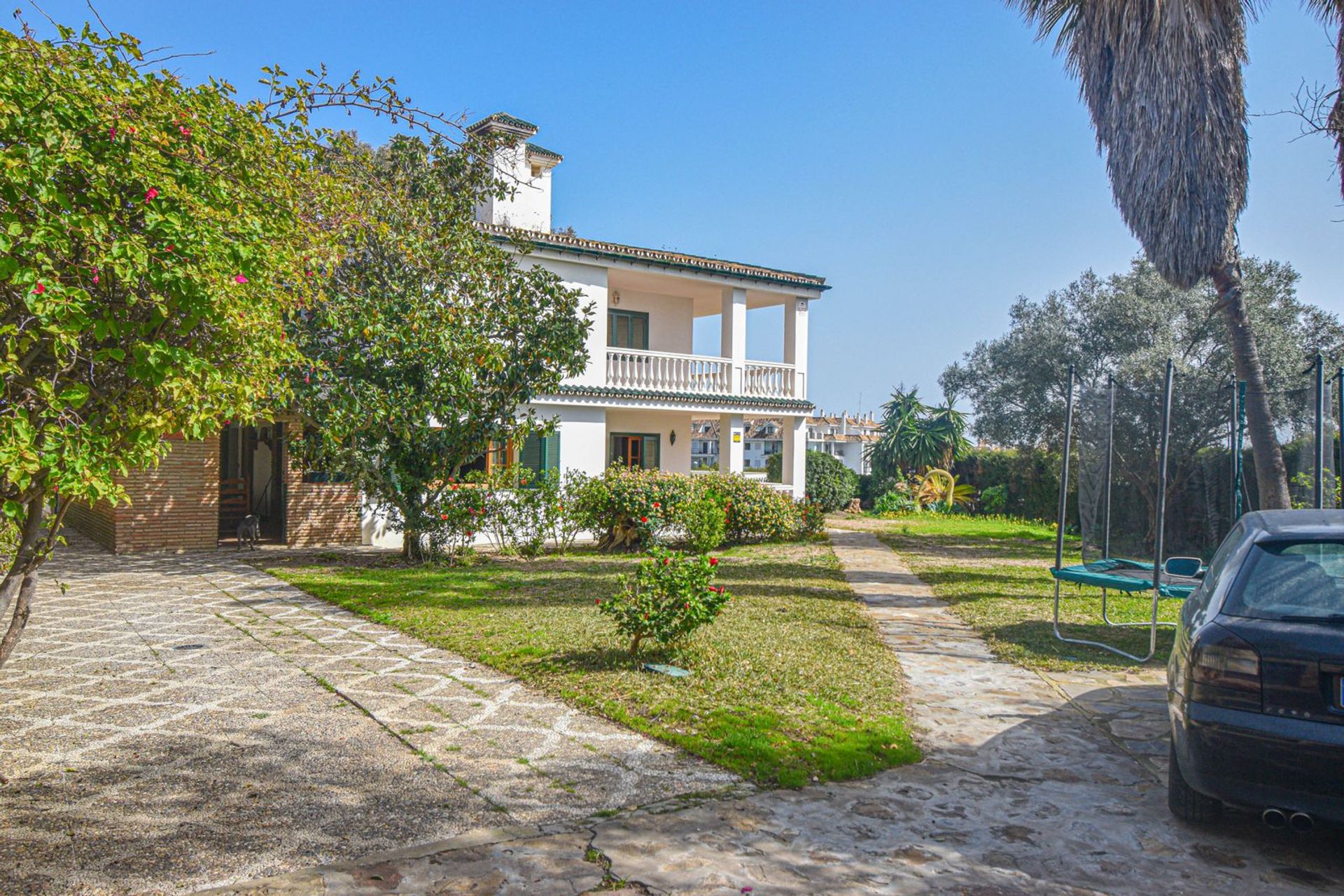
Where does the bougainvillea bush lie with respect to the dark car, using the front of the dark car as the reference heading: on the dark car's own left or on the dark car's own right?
on the dark car's own left

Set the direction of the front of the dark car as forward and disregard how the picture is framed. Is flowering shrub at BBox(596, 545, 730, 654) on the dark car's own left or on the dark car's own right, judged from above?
on the dark car's own left

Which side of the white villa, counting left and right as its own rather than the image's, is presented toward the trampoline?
front

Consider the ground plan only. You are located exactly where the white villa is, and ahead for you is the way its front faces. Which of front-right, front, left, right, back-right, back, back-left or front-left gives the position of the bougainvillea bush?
front-right

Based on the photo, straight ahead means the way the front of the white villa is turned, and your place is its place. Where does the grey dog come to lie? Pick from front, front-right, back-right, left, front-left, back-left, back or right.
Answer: right

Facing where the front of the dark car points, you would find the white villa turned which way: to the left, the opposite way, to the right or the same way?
to the right

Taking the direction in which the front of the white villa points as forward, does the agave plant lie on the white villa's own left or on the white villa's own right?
on the white villa's own left

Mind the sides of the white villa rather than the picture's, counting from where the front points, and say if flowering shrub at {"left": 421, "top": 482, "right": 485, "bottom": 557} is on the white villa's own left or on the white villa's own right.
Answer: on the white villa's own right

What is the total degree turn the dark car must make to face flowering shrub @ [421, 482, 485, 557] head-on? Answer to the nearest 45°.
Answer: approximately 45° to its left

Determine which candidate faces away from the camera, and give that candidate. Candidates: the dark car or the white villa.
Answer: the dark car

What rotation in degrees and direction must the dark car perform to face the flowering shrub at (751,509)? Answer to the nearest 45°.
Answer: approximately 45° to its left

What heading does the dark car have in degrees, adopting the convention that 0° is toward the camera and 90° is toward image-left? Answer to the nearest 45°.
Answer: approximately 180°

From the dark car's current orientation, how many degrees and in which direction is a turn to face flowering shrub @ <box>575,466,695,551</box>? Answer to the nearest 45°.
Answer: approximately 45° to its left

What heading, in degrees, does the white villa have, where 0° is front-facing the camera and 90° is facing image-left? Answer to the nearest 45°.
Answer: approximately 315°

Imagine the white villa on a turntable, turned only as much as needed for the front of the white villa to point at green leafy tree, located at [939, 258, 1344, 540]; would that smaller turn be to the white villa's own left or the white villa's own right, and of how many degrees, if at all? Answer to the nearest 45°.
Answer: approximately 45° to the white villa's own left

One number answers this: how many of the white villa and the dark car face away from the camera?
1
